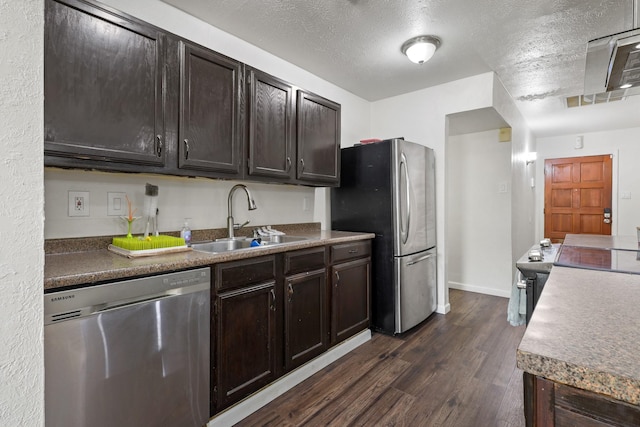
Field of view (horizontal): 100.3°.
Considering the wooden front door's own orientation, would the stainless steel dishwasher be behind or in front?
in front

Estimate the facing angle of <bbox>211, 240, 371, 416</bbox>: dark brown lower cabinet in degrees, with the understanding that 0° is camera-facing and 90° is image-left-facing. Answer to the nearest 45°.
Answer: approximately 315°

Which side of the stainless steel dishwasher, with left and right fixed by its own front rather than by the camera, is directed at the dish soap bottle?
left

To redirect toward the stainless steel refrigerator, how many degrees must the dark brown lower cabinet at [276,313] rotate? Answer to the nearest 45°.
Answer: approximately 90° to its left

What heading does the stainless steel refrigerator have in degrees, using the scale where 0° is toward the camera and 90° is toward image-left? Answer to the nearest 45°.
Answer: approximately 315°

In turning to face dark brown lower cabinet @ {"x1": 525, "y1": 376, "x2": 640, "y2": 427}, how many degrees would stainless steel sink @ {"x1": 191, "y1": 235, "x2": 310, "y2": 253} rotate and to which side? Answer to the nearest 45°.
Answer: approximately 45° to its right

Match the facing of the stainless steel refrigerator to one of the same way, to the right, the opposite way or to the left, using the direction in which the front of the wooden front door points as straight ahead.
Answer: to the left

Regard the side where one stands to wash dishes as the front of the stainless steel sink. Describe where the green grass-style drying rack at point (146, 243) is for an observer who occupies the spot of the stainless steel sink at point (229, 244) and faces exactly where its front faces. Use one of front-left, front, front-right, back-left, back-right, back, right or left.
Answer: right

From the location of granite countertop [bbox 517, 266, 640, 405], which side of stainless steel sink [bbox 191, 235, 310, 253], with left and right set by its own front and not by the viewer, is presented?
front

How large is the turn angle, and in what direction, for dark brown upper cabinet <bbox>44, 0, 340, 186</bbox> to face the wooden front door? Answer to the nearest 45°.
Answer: approximately 45° to its left

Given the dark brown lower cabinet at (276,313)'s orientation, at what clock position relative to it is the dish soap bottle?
The dish soap bottle is roughly at 5 o'clock from the dark brown lower cabinet.

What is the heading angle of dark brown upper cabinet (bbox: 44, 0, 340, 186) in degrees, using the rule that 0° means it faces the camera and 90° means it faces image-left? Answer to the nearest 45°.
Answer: approximately 315°

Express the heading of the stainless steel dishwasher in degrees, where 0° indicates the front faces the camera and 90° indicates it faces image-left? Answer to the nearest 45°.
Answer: approximately 315°
